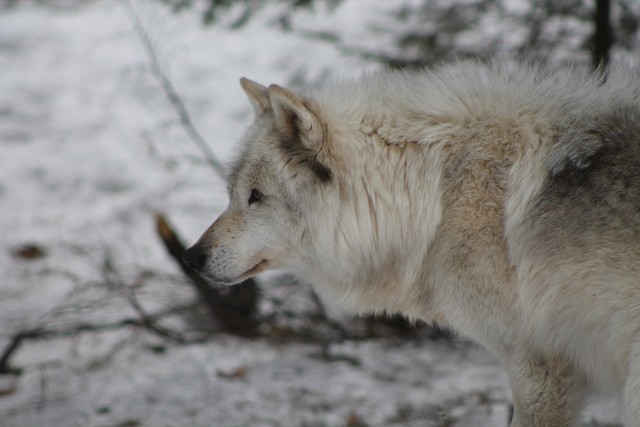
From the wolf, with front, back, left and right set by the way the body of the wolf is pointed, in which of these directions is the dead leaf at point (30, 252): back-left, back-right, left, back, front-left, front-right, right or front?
front-right

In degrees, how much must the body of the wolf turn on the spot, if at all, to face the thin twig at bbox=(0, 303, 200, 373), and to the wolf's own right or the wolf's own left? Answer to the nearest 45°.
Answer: approximately 45° to the wolf's own right

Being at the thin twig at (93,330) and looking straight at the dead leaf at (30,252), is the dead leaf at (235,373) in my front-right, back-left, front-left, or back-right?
back-right

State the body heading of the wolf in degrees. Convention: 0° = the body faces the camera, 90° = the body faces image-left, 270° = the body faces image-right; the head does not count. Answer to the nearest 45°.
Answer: approximately 90°
